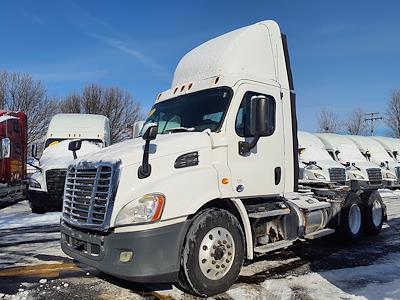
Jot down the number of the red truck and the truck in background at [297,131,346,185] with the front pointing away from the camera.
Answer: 0

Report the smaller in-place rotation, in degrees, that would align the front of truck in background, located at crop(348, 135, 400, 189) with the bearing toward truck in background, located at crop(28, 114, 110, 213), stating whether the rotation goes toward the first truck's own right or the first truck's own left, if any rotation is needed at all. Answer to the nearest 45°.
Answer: approximately 90° to the first truck's own right

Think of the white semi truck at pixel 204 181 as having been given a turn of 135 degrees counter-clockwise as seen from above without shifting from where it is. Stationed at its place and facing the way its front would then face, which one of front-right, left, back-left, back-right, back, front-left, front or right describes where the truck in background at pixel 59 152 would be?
back-left

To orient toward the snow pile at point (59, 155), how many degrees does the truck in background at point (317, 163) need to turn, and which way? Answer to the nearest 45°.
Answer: approximately 90° to its right

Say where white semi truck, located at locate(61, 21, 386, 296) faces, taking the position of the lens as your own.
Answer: facing the viewer and to the left of the viewer

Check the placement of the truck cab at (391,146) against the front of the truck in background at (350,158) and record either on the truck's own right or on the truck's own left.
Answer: on the truck's own left

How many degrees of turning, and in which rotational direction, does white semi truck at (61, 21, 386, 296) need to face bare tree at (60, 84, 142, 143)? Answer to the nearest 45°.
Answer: approximately 135° to its right

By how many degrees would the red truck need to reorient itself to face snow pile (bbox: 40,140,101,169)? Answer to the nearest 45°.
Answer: approximately 90° to its left

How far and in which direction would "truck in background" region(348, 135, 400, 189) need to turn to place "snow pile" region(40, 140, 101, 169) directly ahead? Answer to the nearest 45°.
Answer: approximately 90° to its right

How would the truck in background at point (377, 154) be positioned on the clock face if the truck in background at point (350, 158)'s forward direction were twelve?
the truck in background at point (377, 154) is roughly at 8 o'clock from the truck in background at point (350, 158).

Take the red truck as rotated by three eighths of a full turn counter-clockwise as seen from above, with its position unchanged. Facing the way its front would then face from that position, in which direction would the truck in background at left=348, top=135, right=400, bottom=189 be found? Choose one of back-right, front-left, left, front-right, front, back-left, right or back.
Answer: front

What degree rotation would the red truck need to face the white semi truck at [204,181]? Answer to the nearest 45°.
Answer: approximately 45° to its left

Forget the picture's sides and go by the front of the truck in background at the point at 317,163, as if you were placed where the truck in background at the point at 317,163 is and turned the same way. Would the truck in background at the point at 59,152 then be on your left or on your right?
on your right

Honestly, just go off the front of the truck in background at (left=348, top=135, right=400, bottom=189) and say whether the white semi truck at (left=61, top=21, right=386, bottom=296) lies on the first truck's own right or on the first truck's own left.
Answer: on the first truck's own right
